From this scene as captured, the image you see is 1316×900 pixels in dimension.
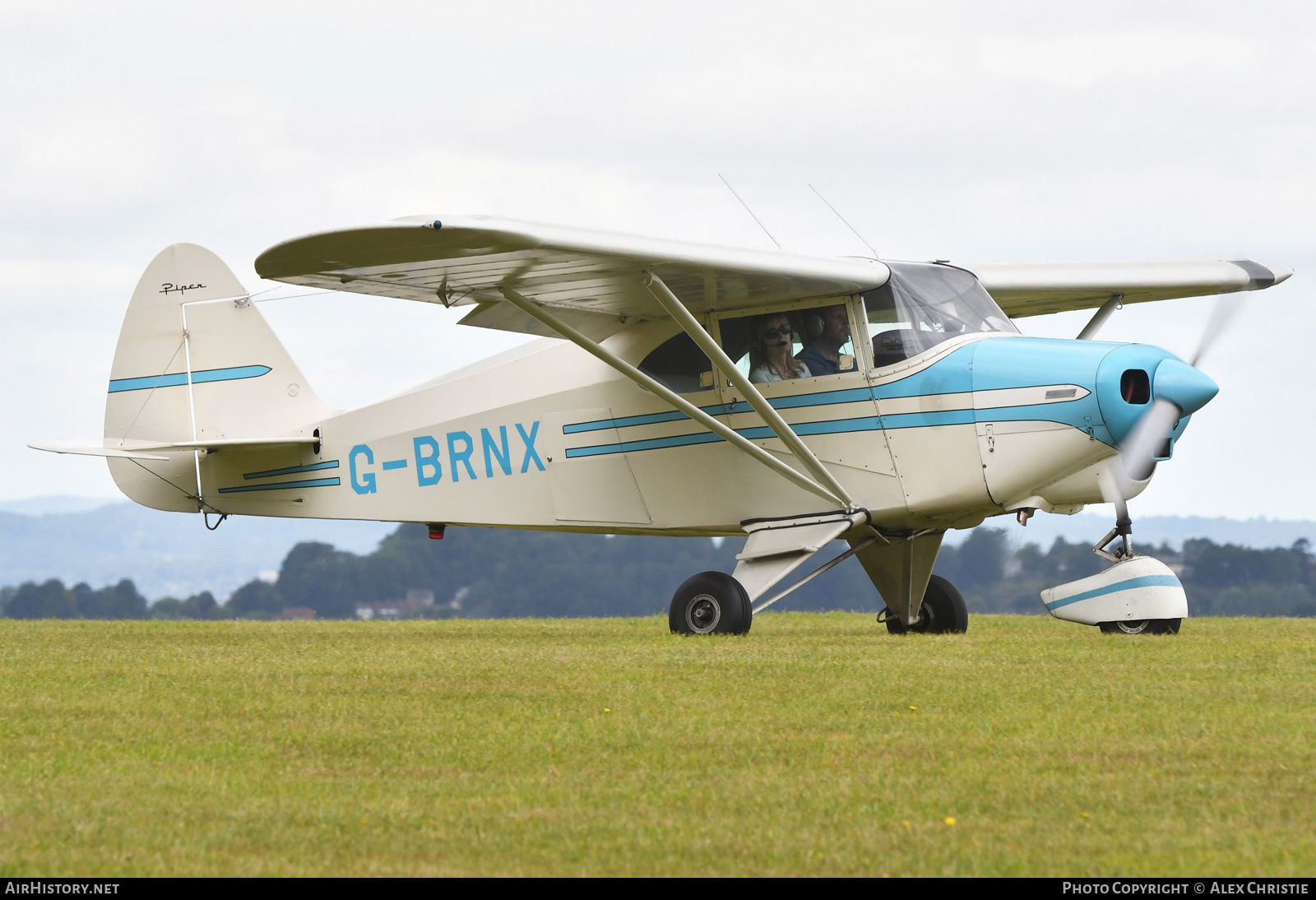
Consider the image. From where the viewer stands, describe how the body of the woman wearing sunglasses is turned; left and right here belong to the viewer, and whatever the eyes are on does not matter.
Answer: facing the viewer and to the right of the viewer

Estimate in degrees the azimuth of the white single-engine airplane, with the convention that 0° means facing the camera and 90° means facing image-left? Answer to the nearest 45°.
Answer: approximately 315°
